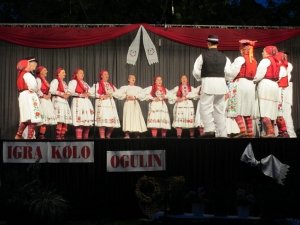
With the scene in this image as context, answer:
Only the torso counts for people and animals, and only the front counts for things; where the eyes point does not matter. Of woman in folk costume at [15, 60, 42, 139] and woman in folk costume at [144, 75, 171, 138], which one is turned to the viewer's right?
woman in folk costume at [15, 60, 42, 139]

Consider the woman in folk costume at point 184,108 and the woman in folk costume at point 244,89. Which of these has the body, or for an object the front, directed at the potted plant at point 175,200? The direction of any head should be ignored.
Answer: the woman in folk costume at point 184,108

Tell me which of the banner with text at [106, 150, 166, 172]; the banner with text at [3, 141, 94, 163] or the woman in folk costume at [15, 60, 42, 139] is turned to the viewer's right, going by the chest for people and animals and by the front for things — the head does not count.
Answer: the woman in folk costume

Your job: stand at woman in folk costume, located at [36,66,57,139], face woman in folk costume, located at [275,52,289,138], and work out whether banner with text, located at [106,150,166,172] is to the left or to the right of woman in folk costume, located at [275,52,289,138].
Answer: right

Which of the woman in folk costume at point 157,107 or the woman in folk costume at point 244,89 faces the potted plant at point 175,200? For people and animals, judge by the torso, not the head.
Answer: the woman in folk costume at point 157,107

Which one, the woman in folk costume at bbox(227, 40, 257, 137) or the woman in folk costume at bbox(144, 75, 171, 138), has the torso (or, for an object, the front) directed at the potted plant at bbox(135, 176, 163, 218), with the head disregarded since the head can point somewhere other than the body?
the woman in folk costume at bbox(144, 75, 171, 138)
